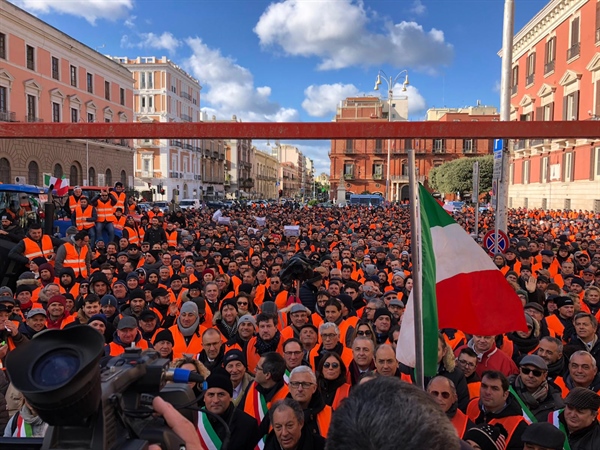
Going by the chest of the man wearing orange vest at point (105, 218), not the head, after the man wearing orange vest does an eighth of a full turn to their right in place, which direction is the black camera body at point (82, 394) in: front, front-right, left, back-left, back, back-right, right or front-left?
front-left

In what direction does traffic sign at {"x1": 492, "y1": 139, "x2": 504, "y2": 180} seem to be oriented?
toward the camera

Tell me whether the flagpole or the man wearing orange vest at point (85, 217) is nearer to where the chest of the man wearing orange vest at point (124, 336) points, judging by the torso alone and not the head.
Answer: the flagpole

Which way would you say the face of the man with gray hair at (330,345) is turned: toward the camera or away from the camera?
toward the camera

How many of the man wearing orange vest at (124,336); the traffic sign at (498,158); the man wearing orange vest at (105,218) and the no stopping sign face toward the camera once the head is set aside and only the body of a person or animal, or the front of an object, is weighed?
4

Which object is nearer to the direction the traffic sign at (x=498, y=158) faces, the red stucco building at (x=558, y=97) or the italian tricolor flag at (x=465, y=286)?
the italian tricolor flag

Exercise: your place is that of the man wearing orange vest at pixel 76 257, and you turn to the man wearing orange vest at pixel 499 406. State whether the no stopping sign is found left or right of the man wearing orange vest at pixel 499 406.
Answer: left

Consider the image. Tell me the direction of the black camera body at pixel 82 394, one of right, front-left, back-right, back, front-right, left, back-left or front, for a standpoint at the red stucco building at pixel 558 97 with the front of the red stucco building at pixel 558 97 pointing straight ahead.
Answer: front-left

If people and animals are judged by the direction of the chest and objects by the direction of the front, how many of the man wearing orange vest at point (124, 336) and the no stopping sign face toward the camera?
2

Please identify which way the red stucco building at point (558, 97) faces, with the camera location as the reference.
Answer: facing the viewer and to the left of the viewer

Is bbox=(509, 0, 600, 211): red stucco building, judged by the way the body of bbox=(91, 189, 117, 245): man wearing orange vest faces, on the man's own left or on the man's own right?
on the man's own left

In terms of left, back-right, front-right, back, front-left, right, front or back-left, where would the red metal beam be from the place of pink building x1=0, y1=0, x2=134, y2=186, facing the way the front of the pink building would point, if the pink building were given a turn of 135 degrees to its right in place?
left

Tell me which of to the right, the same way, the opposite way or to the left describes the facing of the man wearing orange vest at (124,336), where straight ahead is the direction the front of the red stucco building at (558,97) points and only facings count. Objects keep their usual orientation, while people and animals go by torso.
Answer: to the left
